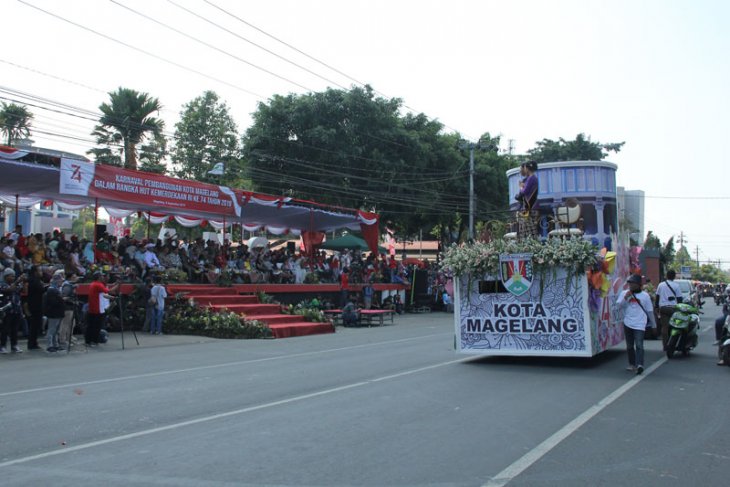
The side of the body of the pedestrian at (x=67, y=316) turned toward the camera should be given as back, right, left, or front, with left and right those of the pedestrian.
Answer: right

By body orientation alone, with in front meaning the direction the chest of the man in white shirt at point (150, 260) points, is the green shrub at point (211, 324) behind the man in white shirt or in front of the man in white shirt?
in front

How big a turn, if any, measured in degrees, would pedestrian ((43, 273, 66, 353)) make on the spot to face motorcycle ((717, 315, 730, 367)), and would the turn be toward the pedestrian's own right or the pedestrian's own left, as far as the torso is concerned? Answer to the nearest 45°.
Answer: approximately 45° to the pedestrian's own right

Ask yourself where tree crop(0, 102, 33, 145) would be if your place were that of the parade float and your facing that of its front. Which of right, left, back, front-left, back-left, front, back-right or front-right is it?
back-right

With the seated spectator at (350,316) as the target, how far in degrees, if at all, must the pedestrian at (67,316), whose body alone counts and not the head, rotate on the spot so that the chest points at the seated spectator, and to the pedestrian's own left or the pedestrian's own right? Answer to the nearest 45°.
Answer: approximately 45° to the pedestrian's own left

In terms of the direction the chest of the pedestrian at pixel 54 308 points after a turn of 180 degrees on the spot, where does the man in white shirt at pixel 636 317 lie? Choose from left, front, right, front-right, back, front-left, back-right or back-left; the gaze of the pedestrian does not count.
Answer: back-left

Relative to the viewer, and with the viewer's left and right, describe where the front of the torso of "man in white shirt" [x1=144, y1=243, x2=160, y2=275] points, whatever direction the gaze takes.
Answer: facing the viewer and to the right of the viewer

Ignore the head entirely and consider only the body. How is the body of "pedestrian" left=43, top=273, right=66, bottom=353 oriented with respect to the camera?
to the viewer's right

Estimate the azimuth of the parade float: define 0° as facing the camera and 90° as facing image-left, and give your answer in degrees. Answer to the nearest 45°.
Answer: approximately 0°

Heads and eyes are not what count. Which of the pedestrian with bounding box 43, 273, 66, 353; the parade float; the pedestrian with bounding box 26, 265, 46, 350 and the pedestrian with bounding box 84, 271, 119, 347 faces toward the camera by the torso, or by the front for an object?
the parade float

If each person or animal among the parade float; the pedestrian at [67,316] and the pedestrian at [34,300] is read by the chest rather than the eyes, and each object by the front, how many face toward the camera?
1

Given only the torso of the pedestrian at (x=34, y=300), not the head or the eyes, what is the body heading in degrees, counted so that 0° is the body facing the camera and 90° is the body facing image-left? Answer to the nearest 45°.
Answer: approximately 270°

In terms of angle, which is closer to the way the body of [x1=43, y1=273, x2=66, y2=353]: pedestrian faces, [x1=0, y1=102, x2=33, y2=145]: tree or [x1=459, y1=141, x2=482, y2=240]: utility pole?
the utility pole

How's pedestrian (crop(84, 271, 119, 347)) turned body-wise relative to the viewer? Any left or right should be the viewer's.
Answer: facing to the right of the viewer

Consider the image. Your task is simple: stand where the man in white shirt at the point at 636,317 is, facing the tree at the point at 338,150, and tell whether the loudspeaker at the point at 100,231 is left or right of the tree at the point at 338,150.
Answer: left

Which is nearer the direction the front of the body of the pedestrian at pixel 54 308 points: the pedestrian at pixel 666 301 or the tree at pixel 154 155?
the pedestrian
